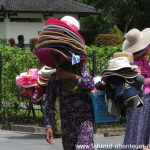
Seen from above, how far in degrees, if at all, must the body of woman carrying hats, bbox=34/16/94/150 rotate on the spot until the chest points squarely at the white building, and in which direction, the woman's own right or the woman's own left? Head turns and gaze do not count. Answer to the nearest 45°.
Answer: approximately 135° to the woman's own right

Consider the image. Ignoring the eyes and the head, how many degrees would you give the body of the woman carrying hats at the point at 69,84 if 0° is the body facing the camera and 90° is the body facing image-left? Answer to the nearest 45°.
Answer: approximately 45°

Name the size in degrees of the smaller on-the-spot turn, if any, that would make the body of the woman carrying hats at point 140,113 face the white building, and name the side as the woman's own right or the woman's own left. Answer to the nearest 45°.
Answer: approximately 90° to the woman's own right

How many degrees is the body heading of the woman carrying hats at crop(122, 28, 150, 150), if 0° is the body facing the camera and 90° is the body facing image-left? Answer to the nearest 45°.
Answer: approximately 90°
